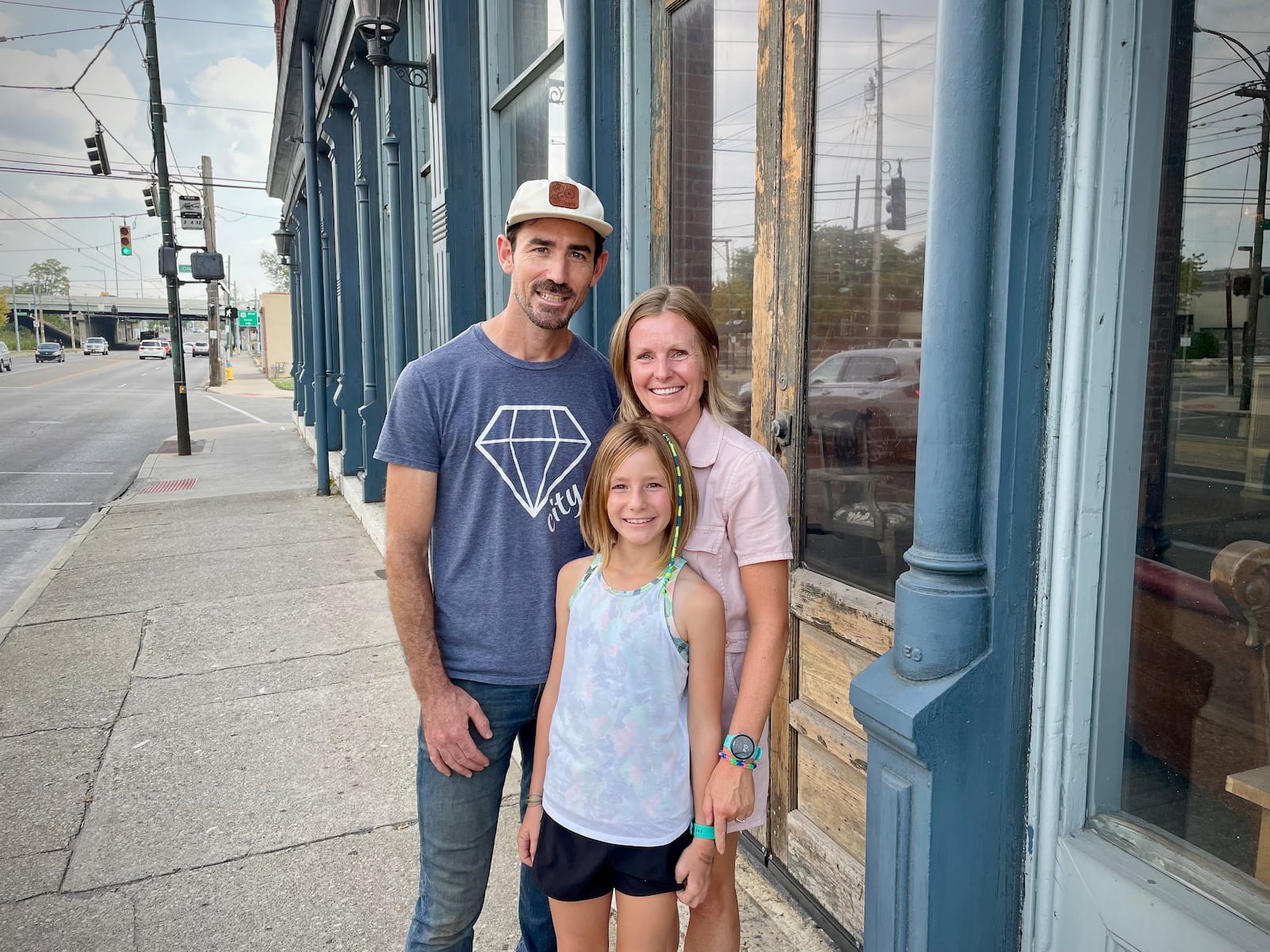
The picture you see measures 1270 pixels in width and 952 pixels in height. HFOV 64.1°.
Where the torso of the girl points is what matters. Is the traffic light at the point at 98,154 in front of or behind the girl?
behind

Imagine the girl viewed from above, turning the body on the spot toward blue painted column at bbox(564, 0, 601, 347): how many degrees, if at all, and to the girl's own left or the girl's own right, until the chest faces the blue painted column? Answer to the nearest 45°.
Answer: approximately 180°

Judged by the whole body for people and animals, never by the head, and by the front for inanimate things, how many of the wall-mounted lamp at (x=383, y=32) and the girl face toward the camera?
1

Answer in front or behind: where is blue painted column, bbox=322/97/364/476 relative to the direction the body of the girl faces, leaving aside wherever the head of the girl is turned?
behind

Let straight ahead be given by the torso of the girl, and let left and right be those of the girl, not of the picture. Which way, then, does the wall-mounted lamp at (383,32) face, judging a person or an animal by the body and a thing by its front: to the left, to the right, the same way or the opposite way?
to the right

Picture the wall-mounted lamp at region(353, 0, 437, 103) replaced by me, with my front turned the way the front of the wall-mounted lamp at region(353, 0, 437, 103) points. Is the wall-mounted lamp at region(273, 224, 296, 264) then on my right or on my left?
on my right

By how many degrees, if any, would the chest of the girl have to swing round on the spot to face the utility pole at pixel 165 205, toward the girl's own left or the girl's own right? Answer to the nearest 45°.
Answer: approximately 135° to the girl's own right

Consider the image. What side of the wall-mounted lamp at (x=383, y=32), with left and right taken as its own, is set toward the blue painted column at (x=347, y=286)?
right

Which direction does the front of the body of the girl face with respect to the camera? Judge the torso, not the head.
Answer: toward the camera

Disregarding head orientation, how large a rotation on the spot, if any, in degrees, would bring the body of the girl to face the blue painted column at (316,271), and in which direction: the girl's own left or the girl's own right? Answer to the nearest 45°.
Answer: approximately 180°

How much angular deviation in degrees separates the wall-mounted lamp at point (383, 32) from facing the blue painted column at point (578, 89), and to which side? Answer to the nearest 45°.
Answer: approximately 90° to its left

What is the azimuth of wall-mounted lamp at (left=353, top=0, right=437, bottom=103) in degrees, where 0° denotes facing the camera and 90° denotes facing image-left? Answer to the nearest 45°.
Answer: approximately 90°

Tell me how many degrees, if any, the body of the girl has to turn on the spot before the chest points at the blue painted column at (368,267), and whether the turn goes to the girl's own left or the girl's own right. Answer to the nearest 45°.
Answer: approximately 180°

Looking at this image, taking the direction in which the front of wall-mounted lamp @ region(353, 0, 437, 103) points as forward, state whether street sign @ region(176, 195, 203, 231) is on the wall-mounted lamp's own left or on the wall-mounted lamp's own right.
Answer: on the wall-mounted lamp's own right
